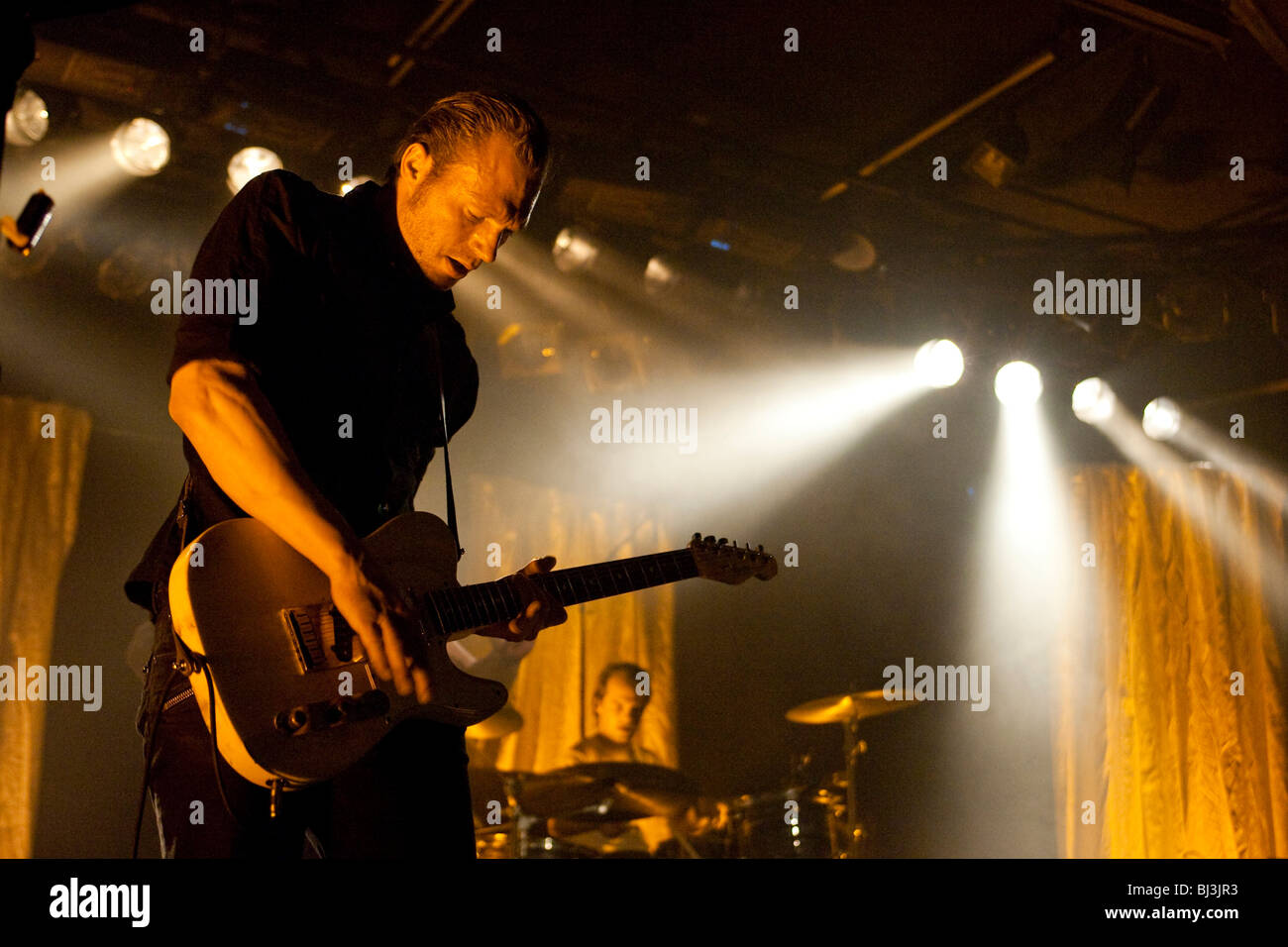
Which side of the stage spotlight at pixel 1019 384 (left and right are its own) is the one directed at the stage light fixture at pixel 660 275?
right

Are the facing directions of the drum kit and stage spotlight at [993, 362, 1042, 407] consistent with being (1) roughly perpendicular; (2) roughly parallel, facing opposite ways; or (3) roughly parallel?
roughly parallel

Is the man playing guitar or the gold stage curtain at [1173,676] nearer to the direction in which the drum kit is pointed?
the man playing guitar

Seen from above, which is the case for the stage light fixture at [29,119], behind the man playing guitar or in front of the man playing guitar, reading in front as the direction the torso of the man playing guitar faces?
behind

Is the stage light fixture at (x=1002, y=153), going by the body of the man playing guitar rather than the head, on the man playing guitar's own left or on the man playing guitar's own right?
on the man playing guitar's own left

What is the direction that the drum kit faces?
toward the camera

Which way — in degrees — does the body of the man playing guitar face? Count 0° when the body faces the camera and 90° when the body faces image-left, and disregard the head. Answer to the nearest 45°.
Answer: approximately 315°

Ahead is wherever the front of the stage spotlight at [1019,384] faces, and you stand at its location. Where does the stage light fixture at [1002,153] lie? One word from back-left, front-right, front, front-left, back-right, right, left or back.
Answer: front

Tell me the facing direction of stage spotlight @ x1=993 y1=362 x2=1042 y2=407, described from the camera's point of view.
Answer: facing the viewer

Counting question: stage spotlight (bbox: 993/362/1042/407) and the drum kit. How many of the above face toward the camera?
2
